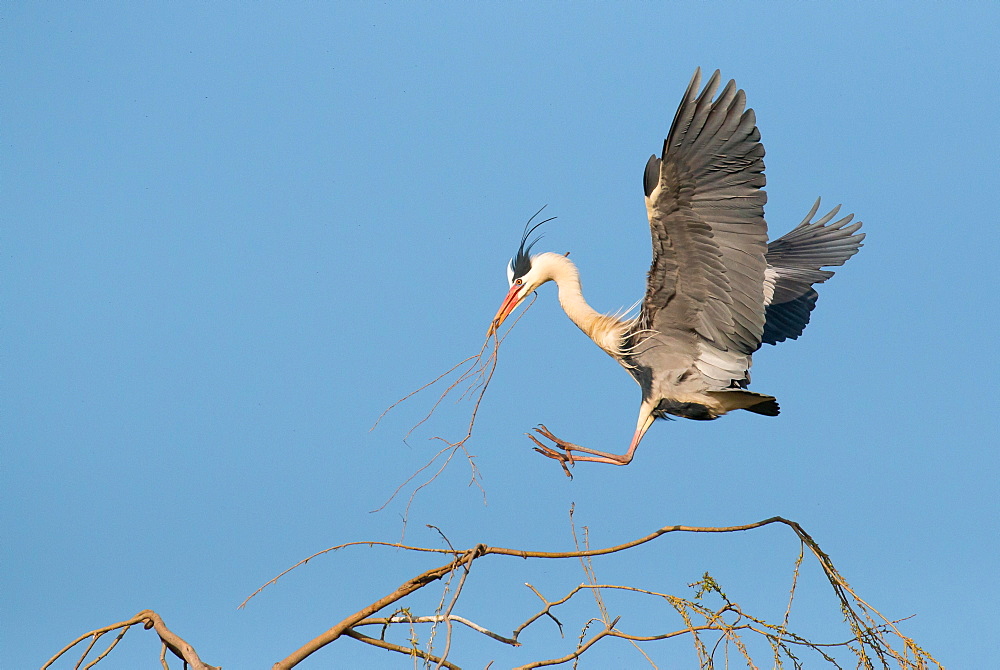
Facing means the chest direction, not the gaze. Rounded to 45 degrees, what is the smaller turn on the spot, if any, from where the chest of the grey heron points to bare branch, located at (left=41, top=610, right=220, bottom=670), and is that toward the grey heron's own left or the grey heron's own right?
approximately 45° to the grey heron's own left

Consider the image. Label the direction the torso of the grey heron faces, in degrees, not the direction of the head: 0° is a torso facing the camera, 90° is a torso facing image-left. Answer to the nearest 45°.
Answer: approximately 90°
